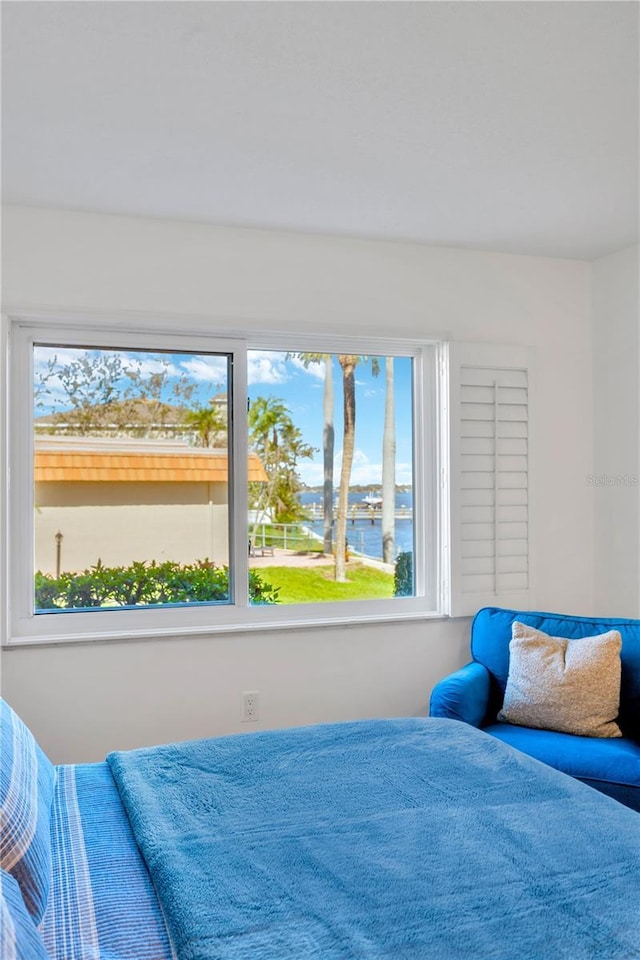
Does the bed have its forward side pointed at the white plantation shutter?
no

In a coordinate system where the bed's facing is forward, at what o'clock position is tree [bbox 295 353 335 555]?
The tree is roughly at 9 o'clock from the bed.

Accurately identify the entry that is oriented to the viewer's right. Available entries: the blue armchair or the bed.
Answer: the bed

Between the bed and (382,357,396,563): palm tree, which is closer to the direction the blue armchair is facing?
the bed

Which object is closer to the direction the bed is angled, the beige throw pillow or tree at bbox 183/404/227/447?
the beige throw pillow

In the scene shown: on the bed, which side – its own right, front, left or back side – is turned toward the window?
left

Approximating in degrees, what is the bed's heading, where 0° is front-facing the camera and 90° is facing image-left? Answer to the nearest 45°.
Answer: approximately 270°

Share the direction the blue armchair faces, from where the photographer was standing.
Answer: facing the viewer and to the left of the viewer

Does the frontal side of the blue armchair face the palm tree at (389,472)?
no
